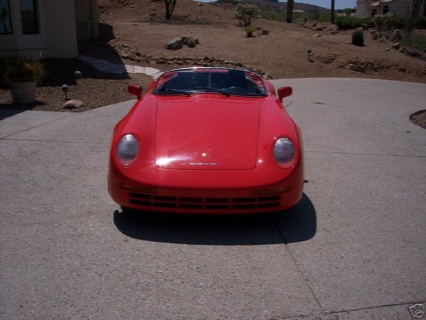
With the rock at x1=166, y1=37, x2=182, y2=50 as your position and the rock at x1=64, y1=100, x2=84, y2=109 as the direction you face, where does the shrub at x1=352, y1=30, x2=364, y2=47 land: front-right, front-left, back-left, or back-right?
back-left

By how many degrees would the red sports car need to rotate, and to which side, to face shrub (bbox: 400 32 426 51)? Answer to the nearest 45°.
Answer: approximately 135° to its left

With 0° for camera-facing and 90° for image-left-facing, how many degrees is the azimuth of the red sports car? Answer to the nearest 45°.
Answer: approximately 0°

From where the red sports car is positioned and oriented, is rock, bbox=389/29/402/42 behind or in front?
behind

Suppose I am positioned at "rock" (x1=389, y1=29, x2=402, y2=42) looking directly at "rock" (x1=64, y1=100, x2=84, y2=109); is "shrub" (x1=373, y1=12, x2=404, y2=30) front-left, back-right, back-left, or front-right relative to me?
back-right

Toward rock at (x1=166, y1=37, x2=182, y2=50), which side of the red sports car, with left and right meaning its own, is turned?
back

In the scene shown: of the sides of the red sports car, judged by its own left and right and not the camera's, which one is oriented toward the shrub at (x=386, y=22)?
back

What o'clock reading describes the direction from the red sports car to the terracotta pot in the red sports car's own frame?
The terracotta pot is roughly at 5 o'clock from the red sports car.

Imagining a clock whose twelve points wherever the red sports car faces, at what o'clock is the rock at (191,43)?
The rock is roughly at 6 o'clock from the red sports car.

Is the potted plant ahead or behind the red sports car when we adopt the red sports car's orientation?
behind

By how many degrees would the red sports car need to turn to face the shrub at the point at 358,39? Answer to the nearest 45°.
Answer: approximately 180°
